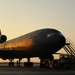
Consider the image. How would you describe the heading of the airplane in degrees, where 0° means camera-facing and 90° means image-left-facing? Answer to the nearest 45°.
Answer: approximately 315°
